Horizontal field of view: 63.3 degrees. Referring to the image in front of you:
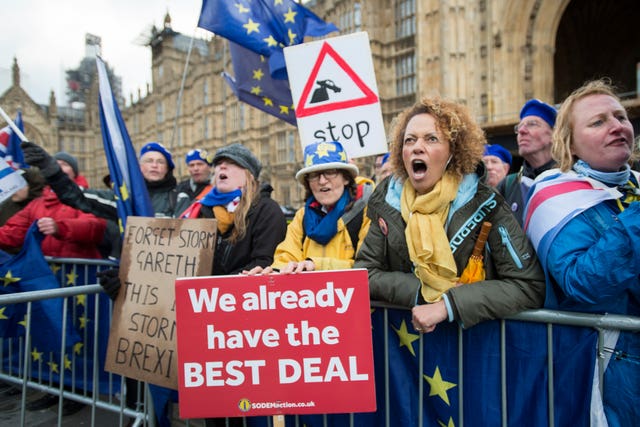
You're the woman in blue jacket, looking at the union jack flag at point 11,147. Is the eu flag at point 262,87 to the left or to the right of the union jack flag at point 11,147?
right

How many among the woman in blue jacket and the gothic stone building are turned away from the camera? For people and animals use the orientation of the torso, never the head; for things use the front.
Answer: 0

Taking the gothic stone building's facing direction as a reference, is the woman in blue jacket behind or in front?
in front

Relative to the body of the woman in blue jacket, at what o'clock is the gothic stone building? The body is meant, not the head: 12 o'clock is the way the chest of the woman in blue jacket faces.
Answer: The gothic stone building is roughly at 7 o'clock from the woman in blue jacket.

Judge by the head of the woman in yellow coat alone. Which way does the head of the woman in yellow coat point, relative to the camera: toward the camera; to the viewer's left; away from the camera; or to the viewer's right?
toward the camera

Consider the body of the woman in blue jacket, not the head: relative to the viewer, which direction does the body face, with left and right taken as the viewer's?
facing the viewer and to the right of the viewer

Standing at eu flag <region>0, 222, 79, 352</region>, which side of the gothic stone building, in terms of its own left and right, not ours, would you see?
front

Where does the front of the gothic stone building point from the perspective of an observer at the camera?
facing the viewer and to the left of the viewer

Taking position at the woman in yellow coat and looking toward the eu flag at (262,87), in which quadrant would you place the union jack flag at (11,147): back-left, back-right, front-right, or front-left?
front-left

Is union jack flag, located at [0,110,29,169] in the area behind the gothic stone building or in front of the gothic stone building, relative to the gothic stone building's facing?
in front

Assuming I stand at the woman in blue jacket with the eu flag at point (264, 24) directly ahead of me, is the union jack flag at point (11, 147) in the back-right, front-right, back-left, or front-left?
front-left
